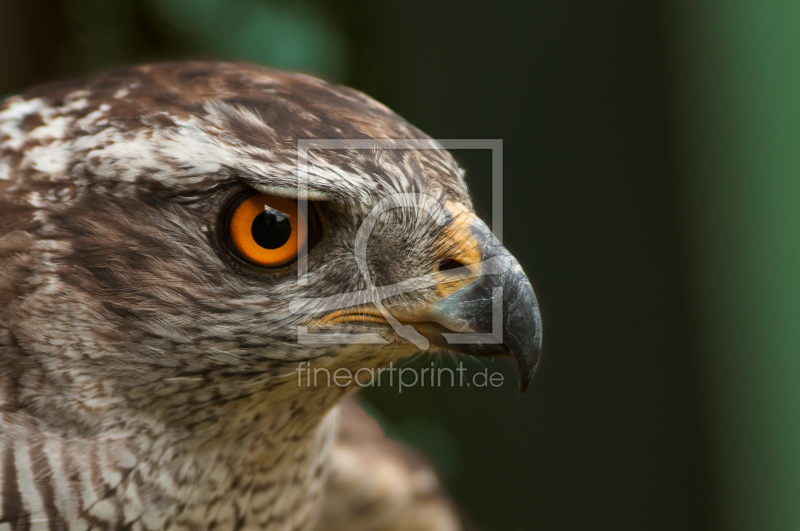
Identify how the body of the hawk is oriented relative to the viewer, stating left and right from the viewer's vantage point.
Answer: facing to the right of the viewer
